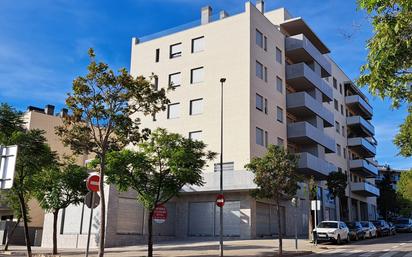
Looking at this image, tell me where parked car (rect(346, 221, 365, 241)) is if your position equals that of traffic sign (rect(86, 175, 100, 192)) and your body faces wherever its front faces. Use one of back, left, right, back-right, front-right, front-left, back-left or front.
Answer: back-left

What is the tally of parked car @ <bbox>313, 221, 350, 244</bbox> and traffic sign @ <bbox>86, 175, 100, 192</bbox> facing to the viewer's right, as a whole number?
0

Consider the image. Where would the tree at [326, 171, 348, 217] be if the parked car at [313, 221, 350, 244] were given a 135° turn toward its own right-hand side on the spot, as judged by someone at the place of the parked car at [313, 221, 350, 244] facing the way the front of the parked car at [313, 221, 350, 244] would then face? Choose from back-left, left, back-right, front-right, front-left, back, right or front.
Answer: front

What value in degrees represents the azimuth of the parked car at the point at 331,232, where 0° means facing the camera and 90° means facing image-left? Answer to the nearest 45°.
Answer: approximately 45°

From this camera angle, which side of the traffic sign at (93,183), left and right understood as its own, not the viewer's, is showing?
front

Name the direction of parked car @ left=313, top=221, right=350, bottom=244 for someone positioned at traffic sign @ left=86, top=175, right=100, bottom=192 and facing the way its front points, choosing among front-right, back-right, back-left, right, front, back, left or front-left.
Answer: back-left

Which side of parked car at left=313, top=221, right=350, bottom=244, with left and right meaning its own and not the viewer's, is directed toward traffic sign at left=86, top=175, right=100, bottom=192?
front
